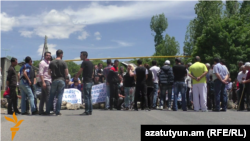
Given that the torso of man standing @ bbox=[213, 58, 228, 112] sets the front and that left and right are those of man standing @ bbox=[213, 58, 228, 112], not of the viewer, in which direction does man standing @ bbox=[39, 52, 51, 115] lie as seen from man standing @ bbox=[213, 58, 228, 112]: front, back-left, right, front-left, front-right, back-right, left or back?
left

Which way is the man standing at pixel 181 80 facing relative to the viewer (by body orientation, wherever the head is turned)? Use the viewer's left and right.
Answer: facing away from the viewer

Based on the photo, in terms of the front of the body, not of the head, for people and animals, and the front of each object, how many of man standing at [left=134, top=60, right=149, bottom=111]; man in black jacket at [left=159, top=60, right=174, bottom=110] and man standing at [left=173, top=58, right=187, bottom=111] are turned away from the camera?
3

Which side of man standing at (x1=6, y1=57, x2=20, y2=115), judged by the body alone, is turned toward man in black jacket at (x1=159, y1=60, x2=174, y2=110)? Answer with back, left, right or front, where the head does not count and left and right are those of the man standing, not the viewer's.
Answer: front

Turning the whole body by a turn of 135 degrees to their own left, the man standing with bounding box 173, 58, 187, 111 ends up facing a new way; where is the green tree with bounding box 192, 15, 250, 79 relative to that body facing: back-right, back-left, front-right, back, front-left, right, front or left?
back-right

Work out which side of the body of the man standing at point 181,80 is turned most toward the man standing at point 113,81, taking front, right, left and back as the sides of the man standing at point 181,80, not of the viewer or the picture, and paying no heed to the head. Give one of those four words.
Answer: left

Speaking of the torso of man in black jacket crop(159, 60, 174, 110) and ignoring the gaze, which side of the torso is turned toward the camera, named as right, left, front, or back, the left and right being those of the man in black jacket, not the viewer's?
back

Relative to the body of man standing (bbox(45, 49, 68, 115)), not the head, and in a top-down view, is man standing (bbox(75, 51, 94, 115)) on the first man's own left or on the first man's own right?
on the first man's own right

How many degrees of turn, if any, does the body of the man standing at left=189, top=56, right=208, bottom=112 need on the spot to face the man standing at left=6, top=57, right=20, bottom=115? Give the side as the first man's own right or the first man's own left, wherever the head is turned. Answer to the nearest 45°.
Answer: approximately 135° to the first man's own left

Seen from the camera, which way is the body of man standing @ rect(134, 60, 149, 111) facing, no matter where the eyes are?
away from the camera

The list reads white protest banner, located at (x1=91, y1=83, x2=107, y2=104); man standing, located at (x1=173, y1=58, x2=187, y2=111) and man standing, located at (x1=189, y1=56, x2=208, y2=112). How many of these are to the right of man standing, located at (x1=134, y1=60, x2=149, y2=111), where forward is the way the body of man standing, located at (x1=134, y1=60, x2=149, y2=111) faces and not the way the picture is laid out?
2

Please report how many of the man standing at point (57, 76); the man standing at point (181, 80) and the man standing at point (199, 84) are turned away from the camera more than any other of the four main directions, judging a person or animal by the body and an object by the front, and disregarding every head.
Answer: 3

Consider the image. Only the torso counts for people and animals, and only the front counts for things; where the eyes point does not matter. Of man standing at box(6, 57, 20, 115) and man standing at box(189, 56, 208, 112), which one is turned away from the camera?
man standing at box(189, 56, 208, 112)

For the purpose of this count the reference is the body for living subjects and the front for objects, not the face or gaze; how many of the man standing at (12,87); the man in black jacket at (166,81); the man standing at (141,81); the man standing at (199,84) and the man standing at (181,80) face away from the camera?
4
